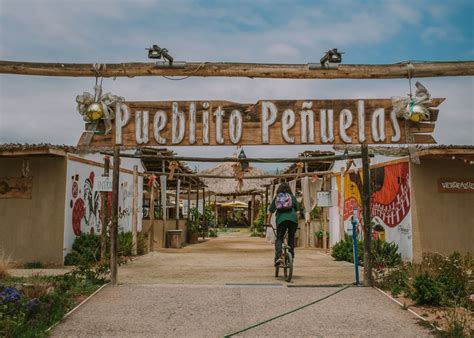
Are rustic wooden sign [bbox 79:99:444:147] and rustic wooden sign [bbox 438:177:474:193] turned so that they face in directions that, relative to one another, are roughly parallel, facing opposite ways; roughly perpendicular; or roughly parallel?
roughly parallel

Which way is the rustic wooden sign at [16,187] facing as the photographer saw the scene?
facing the viewer

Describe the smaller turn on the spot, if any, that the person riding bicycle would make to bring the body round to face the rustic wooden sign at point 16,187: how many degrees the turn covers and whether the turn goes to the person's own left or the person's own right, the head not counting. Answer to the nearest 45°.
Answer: approximately 90° to the person's own left

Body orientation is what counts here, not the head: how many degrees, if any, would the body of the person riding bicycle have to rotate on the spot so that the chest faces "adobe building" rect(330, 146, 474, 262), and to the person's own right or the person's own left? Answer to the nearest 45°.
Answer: approximately 45° to the person's own right

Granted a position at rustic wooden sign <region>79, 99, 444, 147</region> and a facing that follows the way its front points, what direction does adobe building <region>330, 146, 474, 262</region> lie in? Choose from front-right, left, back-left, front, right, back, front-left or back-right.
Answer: back-left

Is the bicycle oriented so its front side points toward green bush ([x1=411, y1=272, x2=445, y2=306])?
no

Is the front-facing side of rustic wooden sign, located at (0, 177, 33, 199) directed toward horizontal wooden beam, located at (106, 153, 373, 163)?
no

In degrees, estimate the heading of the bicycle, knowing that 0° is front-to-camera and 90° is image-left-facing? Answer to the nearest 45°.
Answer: approximately 180°

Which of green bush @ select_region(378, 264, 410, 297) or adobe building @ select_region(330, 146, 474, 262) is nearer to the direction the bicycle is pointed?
the adobe building

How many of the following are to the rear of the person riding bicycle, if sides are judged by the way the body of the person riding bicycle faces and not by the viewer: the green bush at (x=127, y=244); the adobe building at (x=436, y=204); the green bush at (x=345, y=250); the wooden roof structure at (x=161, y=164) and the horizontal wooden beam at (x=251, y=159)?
0

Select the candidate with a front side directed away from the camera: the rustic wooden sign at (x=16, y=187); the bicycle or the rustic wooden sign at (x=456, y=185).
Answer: the bicycle

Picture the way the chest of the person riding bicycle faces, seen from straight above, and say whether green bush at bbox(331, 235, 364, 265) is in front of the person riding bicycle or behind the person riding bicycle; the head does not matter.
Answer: in front

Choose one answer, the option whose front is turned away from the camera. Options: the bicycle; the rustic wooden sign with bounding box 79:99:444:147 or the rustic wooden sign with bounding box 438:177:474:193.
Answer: the bicycle

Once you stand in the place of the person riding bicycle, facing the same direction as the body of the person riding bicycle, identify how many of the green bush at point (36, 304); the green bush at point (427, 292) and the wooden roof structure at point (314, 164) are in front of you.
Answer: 1

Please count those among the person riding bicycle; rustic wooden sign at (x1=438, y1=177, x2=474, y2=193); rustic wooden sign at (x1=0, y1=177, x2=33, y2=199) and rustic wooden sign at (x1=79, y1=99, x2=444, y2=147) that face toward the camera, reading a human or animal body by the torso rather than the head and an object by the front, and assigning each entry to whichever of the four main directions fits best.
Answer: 3

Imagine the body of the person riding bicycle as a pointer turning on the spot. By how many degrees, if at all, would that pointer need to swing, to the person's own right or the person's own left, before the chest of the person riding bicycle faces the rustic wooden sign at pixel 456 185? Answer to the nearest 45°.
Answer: approximately 45° to the person's own right

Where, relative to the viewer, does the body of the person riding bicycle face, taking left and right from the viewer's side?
facing away from the viewer

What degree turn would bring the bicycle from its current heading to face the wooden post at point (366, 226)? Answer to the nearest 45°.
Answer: approximately 135° to its right

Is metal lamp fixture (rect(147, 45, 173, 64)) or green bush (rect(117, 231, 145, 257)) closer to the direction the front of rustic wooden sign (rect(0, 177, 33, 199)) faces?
the metal lamp fixture
